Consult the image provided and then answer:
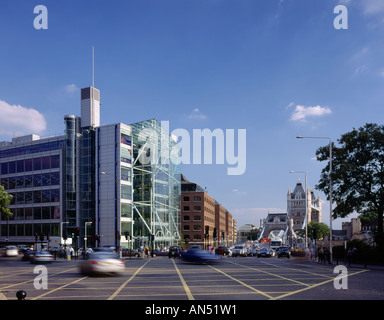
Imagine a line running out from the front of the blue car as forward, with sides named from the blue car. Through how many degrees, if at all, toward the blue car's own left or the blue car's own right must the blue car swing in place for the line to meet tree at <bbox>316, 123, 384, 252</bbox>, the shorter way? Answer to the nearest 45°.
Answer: approximately 45° to the blue car's own left

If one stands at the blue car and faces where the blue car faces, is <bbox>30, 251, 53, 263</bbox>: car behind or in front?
behind

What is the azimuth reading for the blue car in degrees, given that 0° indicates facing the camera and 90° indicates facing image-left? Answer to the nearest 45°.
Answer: approximately 270°

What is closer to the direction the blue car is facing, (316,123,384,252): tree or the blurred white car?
the tree
